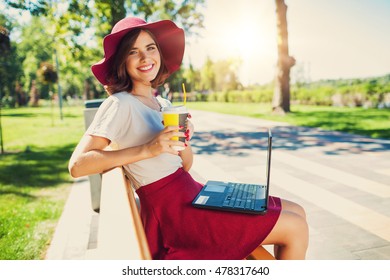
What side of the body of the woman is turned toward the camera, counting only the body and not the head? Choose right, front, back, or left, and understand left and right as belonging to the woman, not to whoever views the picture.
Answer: right
